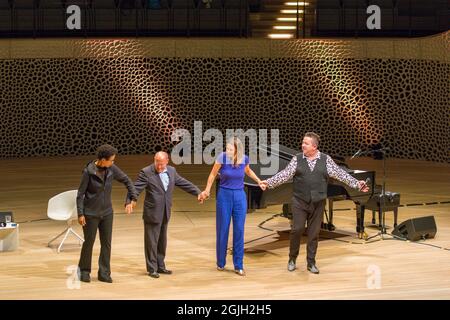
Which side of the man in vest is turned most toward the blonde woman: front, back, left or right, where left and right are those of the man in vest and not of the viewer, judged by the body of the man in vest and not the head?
right

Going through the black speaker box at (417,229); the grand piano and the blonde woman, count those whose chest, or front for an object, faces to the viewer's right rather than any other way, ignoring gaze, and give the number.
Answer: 1

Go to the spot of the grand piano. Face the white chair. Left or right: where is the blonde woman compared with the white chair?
left

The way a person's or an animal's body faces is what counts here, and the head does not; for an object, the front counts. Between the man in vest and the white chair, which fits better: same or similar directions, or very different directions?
same or similar directions

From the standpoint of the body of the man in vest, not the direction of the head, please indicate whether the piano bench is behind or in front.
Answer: behind

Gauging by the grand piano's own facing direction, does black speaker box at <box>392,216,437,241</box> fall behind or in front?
in front

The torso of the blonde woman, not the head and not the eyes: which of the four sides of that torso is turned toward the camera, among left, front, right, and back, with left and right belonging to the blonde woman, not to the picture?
front

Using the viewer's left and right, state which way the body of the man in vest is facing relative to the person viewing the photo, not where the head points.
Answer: facing the viewer

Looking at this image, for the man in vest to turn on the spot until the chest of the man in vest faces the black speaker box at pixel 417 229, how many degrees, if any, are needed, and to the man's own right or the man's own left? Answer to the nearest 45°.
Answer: approximately 135° to the man's own left

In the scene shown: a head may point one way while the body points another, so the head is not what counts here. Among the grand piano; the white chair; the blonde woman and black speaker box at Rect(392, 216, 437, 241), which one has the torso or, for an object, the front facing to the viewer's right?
the grand piano

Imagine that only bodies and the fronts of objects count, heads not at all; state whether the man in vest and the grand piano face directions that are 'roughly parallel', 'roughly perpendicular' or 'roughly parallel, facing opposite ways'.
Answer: roughly perpendicular

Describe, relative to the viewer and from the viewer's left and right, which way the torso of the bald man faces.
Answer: facing the viewer and to the right of the viewer

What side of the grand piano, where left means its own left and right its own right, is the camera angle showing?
right

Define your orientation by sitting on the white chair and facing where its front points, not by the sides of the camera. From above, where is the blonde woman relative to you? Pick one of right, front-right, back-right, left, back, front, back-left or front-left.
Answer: left

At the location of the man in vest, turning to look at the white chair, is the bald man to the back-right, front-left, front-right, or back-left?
front-left

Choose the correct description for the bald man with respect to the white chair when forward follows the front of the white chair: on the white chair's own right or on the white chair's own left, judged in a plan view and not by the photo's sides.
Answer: on the white chair's own left
